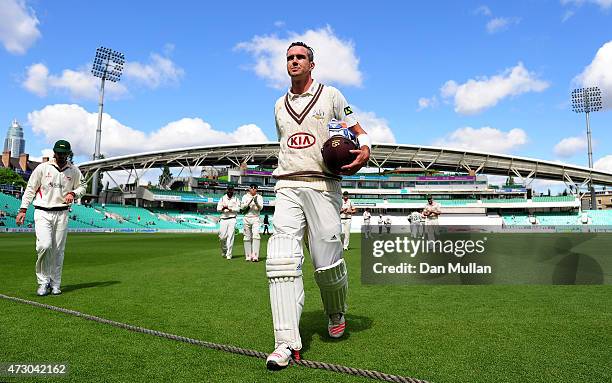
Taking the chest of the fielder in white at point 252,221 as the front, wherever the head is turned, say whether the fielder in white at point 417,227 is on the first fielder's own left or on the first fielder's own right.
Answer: on the first fielder's own left

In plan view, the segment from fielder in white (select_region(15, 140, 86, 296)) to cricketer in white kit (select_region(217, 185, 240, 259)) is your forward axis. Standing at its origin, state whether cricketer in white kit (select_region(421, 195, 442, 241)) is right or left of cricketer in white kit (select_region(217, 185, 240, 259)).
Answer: right

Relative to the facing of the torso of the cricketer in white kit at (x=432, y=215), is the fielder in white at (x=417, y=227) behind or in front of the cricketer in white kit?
behind

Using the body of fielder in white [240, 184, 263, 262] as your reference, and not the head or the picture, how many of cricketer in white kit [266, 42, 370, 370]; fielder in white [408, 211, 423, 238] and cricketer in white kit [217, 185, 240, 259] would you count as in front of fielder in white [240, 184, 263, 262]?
1

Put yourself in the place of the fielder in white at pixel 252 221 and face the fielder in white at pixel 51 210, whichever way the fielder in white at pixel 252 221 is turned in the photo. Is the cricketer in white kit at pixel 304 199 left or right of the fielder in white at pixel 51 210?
left

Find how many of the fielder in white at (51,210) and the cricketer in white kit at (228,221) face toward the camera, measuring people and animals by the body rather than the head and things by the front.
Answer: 2

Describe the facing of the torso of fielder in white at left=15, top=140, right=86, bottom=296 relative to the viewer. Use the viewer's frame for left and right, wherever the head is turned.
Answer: facing the viewer

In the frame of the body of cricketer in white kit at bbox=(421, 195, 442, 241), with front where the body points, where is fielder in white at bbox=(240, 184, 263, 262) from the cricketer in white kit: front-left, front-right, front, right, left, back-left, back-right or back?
front-right

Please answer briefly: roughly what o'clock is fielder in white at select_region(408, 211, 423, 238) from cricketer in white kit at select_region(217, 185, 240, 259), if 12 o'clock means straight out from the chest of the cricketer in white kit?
The fielder in white is roughly at 8 o'clock from the cricketer in white kit.

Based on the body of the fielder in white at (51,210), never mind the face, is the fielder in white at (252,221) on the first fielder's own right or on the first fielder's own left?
on the first fielder's own left

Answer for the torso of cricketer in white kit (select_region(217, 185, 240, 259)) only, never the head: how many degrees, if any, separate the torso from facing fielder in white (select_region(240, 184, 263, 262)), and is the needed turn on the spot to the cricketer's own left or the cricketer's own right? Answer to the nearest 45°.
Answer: approximately 45° to the cricketer's own left

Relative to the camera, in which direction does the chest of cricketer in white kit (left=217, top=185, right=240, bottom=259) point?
toward the camera

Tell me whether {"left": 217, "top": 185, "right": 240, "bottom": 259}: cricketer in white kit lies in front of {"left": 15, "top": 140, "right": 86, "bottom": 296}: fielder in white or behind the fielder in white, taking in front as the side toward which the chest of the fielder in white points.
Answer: behind

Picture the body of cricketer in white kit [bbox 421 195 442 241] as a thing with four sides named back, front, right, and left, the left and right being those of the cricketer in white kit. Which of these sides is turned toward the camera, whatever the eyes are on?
front

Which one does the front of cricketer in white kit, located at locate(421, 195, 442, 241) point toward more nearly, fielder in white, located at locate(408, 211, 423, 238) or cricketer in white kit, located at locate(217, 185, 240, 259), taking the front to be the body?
the cricketer in white kit

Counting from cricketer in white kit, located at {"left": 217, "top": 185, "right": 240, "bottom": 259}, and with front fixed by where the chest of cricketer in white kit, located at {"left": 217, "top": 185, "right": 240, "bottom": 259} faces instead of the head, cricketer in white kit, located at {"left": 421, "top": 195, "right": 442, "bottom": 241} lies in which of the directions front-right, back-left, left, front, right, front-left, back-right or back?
left

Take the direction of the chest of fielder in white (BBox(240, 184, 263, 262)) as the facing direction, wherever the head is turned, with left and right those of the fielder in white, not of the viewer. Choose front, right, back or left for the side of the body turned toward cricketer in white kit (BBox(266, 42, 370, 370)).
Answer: front

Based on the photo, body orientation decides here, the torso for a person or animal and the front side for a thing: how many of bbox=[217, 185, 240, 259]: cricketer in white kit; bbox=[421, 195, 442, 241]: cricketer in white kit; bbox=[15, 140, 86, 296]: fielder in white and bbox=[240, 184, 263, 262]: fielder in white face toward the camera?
4
